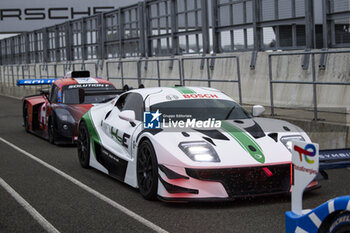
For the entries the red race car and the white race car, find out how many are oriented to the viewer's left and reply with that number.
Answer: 0

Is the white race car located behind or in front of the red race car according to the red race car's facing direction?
in front

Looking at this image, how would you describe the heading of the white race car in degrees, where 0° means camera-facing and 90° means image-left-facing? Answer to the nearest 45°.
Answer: approximately 315°

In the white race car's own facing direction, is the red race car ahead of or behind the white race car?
behind
